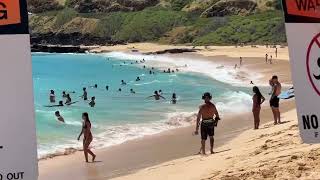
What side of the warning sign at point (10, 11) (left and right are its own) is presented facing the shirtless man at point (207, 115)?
back

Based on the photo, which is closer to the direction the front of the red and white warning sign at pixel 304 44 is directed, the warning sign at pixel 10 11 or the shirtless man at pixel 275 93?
the warning sign

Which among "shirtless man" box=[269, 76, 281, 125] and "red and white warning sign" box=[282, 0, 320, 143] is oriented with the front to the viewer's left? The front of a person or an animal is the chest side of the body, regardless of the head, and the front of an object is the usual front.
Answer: the shirtless man

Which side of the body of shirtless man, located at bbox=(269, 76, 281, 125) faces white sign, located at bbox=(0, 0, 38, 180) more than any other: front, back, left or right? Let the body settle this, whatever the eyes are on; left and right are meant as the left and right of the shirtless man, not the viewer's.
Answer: left

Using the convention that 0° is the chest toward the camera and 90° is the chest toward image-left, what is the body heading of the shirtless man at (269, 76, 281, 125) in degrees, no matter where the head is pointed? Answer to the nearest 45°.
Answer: approximately 90°

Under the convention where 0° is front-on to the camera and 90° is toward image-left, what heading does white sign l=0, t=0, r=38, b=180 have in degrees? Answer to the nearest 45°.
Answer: approximately 0°

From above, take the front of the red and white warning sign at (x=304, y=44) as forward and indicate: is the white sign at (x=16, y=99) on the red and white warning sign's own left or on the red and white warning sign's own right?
on the red and white warning sign's own right

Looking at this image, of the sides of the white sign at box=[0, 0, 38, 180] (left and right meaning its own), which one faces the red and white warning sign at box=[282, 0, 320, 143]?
left

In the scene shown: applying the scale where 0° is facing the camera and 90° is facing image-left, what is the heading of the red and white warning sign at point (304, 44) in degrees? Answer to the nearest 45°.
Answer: approximately 0°
